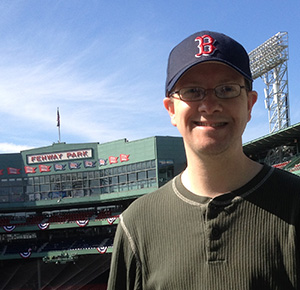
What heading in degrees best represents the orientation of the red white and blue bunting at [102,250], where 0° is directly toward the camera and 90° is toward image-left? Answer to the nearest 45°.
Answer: approximately 0°

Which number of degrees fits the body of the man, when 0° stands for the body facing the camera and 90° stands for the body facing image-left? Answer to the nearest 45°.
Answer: approximately 0°

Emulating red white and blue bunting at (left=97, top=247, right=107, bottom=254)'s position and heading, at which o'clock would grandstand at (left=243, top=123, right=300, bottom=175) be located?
The grandstand is roughly at 10 o'clock from the red white and blue bunting.

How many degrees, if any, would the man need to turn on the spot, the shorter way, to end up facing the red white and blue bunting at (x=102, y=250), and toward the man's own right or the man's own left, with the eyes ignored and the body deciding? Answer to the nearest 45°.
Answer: approximately 180°

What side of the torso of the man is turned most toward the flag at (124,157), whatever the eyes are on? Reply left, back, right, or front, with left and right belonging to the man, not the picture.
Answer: back

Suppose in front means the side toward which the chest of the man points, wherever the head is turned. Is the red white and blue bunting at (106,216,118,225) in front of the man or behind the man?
behind

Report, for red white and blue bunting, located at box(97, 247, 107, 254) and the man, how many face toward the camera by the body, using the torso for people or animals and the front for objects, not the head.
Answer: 2
